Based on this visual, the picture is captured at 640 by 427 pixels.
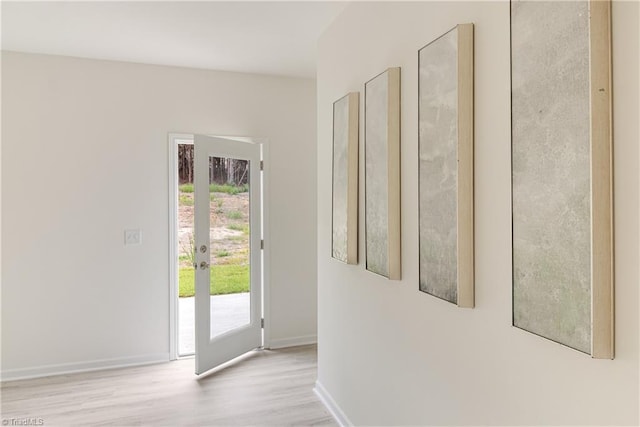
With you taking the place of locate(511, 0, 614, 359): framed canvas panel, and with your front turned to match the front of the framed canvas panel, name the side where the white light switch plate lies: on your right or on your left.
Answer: on your right

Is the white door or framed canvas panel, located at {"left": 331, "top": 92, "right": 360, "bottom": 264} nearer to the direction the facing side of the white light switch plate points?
the framed canvas panel

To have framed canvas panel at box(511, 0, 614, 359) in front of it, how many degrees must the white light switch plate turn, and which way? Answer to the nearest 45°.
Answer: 0° — it already faces it

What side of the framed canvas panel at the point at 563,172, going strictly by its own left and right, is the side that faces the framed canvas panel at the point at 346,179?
right

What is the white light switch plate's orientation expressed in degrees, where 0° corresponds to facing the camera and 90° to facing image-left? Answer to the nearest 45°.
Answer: approximately 0°

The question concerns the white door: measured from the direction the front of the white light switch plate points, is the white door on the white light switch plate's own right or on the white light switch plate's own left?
on the white light switch plate's own left

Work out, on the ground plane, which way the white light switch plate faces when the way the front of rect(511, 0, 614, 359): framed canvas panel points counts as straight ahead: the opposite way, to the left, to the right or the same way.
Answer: to the left

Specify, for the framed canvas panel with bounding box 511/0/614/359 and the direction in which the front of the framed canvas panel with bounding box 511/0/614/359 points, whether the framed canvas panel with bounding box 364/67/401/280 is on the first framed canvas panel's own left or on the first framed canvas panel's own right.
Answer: on the first framed canvas panel's own right

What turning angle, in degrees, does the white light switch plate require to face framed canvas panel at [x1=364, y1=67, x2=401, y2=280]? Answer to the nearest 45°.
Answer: approximately 45° to its left
